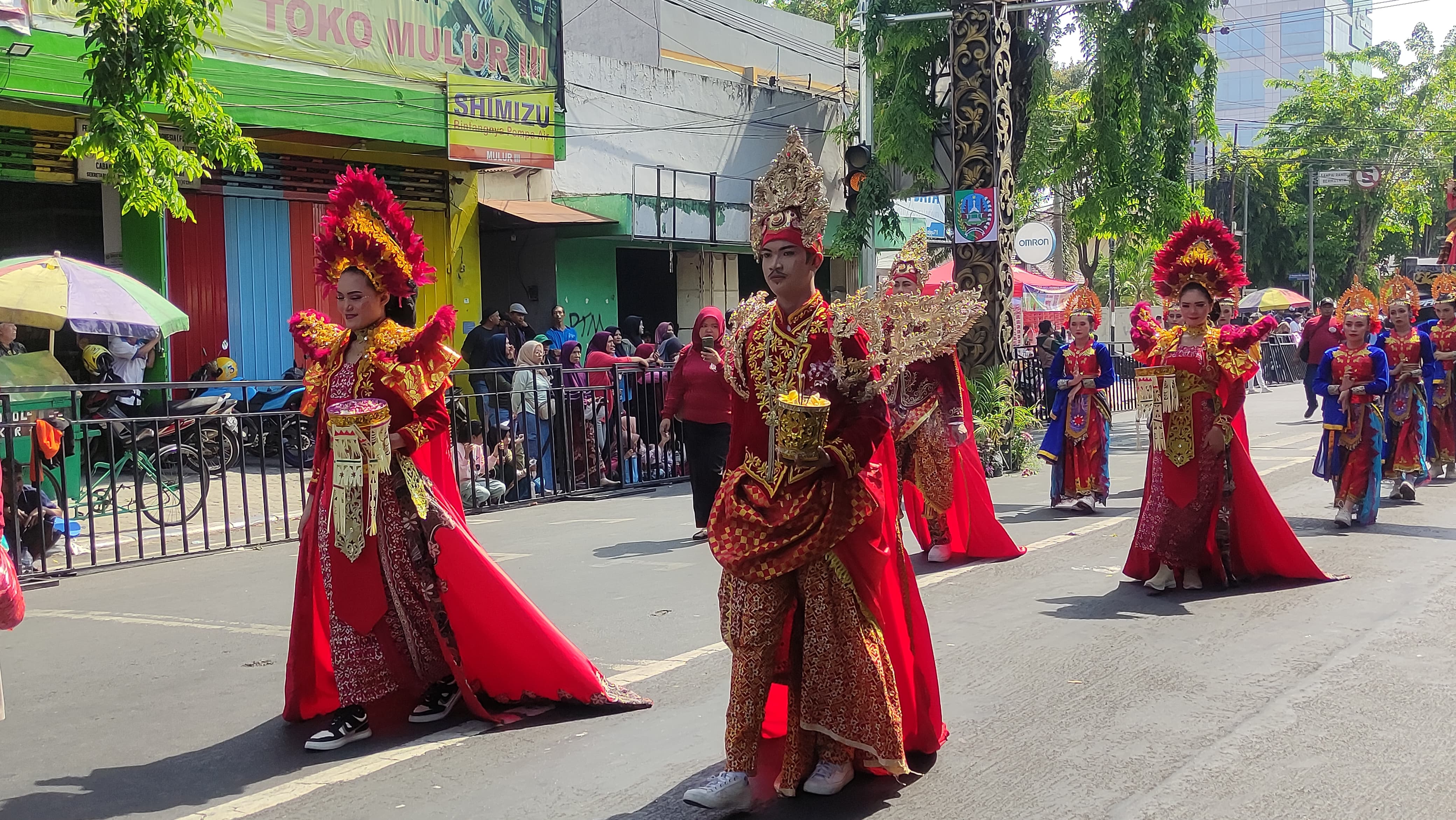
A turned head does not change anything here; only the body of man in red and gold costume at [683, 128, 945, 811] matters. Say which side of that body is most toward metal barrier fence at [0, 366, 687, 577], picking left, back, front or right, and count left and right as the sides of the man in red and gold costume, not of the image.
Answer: right

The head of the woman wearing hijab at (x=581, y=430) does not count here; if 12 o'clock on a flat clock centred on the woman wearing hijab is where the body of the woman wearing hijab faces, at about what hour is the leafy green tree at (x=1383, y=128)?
The leafy green tree is roughly at 9 o'clock from the woman wearing hijab.

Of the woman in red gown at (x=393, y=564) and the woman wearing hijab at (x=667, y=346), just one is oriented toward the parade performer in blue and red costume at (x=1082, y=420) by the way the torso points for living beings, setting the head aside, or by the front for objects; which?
the woman wearing hijab

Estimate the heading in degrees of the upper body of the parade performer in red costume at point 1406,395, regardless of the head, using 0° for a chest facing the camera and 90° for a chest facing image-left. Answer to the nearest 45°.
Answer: approximately 0°

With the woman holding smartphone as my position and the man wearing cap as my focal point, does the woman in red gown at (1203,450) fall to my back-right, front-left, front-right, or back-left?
back-right
